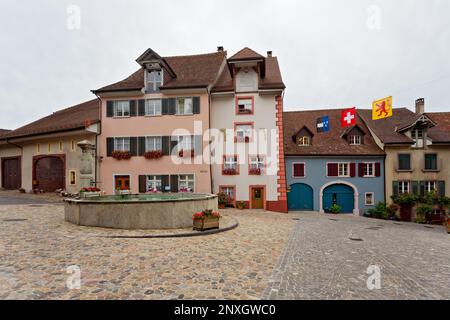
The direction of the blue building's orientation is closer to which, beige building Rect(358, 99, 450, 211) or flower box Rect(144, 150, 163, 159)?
the flower box

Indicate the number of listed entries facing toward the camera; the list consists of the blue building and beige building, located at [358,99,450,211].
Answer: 2

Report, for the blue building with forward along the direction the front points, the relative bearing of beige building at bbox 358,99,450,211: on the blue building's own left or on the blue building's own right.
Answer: on the blue building's own left

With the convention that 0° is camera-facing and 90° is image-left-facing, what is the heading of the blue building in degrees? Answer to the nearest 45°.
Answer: approximately 0°
